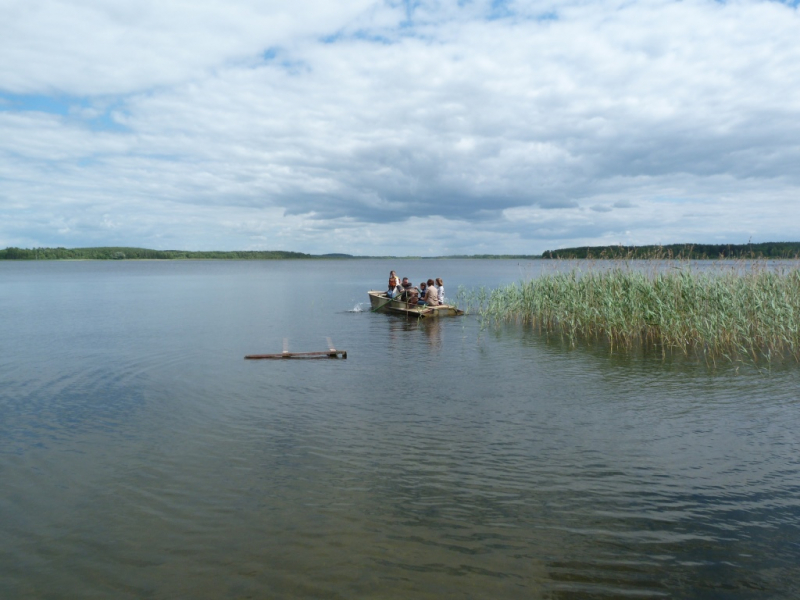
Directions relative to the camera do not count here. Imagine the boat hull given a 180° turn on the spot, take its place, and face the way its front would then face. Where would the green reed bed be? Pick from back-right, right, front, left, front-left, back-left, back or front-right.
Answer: front-right
